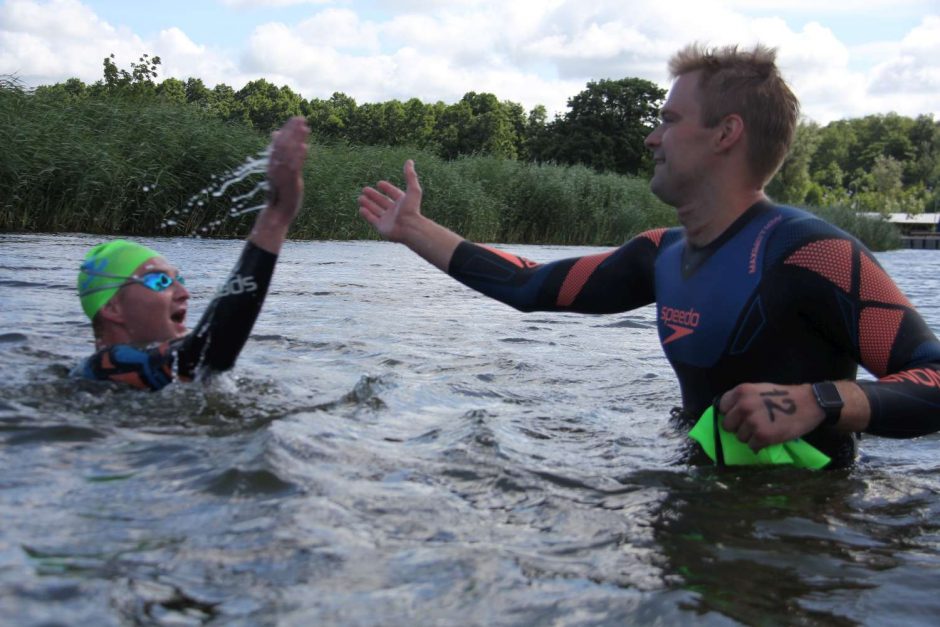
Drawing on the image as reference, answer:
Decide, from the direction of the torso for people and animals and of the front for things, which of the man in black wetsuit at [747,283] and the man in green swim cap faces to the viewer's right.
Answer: the man in green swim cap

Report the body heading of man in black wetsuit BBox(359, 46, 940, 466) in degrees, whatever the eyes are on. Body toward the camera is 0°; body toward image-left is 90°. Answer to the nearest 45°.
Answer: approximately 45°

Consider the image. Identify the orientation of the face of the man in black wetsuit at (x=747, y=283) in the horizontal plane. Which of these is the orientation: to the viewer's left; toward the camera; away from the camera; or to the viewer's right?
to the viewer's left

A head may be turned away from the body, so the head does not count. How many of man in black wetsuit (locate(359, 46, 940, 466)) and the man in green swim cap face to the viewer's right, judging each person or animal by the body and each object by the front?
1

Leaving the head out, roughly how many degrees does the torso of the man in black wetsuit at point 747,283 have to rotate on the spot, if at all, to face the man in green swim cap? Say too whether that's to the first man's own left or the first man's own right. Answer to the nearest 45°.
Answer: approximately 45° to the first man's own right

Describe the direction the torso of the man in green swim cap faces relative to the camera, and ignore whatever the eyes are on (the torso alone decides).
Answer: to the viewer's right

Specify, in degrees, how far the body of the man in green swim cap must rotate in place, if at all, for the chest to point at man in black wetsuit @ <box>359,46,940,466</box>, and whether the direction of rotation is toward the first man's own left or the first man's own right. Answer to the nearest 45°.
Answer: approximately 45° to the first man's own right

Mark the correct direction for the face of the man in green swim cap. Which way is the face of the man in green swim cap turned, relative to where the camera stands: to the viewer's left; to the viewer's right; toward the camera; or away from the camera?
to the viewer's right

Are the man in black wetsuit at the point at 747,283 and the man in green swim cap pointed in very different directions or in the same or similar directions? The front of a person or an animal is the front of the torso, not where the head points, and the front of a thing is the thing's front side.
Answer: very different directions
